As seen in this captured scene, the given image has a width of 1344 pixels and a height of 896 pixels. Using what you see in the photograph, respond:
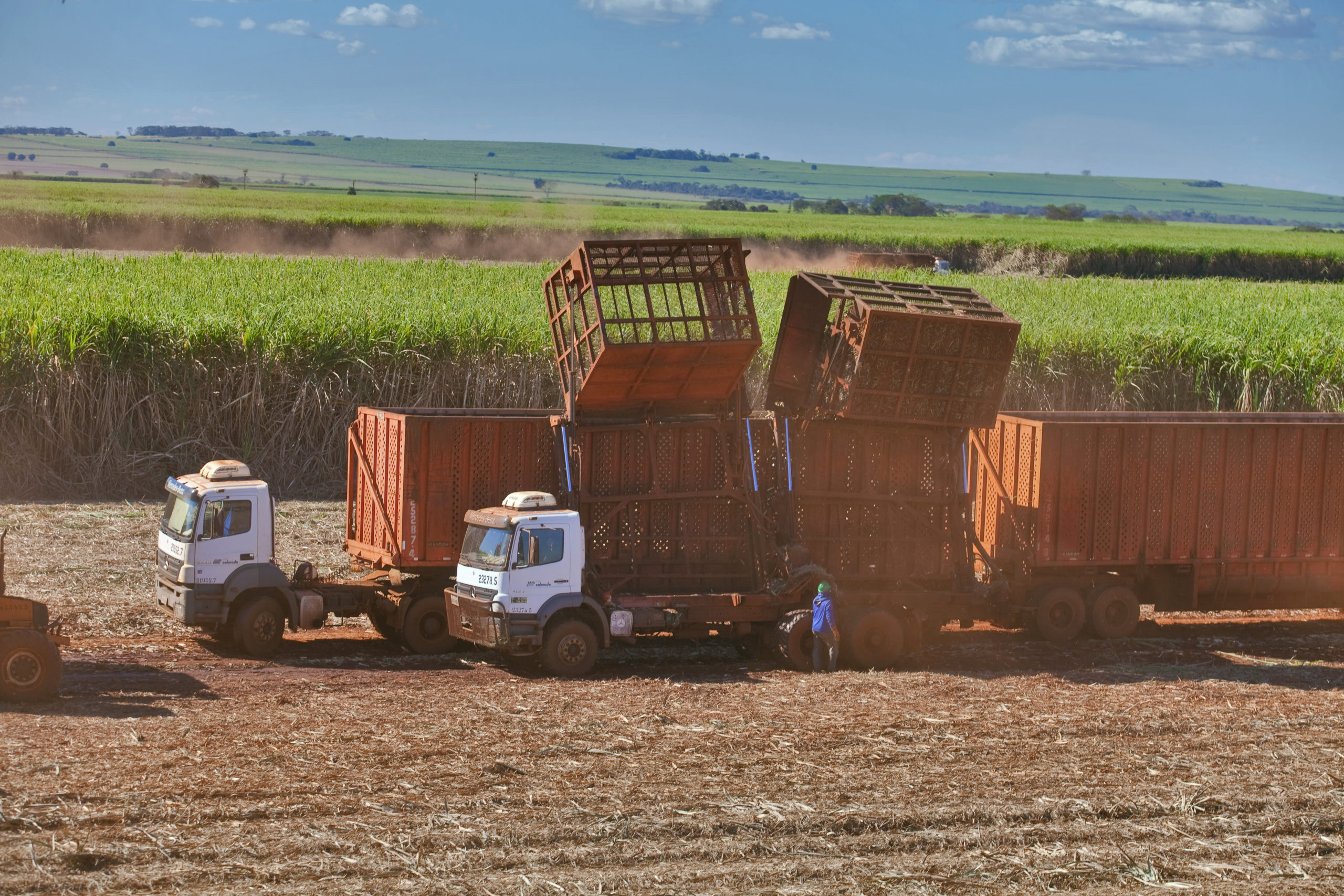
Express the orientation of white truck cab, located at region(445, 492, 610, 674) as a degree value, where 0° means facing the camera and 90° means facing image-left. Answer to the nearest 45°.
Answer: approximately 45°

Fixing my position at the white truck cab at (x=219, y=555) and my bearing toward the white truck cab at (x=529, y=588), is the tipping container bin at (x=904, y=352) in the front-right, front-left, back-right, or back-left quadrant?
front-left

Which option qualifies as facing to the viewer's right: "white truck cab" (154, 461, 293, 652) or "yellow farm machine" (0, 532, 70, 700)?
the yellow farm machine

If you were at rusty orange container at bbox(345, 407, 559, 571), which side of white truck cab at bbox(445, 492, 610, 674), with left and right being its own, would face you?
right

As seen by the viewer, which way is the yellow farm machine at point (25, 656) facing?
to the viewer's right

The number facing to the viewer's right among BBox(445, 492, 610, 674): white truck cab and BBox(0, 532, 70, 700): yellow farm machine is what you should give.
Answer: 1

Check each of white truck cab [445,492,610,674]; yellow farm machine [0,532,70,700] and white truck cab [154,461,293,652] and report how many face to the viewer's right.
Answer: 1

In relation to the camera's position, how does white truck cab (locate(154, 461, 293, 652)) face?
facing the viewer and to the left of the viewer

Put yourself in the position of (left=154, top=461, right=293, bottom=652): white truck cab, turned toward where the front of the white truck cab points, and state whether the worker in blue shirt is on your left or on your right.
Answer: on your left
